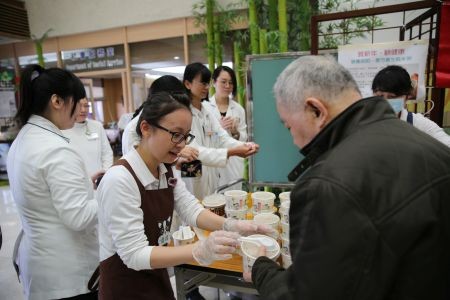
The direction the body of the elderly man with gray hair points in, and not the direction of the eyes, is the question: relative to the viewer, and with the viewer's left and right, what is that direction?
facing away from the viewer and to the left of the viewer

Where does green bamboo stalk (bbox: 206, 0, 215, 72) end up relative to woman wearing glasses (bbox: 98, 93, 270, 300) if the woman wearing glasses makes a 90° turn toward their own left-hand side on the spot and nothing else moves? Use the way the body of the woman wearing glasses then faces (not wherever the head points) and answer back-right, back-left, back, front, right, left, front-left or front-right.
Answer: front-left

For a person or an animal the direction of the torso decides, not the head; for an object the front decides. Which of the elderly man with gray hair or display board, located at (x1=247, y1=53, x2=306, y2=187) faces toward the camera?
the display board

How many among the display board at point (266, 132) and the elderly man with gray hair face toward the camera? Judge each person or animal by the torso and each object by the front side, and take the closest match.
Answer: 1

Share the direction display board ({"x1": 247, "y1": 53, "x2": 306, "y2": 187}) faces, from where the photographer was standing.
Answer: facing the viewer

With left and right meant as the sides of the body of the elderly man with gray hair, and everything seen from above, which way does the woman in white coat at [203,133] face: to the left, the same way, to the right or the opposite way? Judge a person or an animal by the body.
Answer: the opposite way

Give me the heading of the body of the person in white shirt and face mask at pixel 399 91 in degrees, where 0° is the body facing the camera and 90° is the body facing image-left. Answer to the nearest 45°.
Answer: approximately 45°

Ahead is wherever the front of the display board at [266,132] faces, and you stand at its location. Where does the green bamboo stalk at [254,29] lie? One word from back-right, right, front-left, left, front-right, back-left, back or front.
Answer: back

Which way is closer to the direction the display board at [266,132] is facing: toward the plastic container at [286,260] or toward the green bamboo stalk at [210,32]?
the plastic container

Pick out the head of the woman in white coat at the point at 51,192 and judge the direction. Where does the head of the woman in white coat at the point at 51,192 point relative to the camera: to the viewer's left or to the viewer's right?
to the viewer's right

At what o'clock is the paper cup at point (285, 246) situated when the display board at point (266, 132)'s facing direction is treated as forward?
The paper cup is roughly at 12 o'clock from the display board.

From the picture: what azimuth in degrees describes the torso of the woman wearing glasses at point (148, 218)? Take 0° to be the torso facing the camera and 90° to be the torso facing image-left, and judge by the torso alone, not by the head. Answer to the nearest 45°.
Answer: approximately 315°

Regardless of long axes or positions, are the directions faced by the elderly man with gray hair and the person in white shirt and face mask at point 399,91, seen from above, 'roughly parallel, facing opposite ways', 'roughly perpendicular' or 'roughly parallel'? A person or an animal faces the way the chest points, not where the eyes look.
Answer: roughly perpendicular
